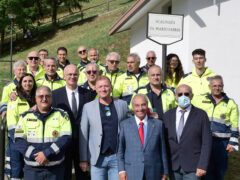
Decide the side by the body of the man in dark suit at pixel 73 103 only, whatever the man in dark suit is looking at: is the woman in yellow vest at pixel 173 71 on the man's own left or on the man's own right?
on the man's own left

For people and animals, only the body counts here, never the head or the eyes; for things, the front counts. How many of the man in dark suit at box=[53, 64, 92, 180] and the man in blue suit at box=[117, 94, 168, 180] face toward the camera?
2

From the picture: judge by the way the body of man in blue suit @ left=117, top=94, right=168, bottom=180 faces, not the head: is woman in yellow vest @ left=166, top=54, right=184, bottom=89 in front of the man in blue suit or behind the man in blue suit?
behind

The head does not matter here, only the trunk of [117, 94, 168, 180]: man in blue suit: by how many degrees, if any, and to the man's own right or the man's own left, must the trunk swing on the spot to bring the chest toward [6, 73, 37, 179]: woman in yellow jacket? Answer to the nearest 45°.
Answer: approximately 90° to the man's own right

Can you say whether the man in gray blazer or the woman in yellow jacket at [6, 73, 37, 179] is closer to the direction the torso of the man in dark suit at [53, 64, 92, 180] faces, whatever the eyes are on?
the man in gray blazer

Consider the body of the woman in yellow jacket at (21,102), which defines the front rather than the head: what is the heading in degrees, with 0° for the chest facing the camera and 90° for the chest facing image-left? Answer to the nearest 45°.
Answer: approximately 315°

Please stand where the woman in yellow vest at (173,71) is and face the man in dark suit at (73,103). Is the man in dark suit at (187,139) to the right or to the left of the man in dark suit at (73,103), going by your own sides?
left

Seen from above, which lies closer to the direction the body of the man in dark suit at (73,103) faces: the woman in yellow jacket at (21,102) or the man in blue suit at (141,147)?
the man in blue suit
